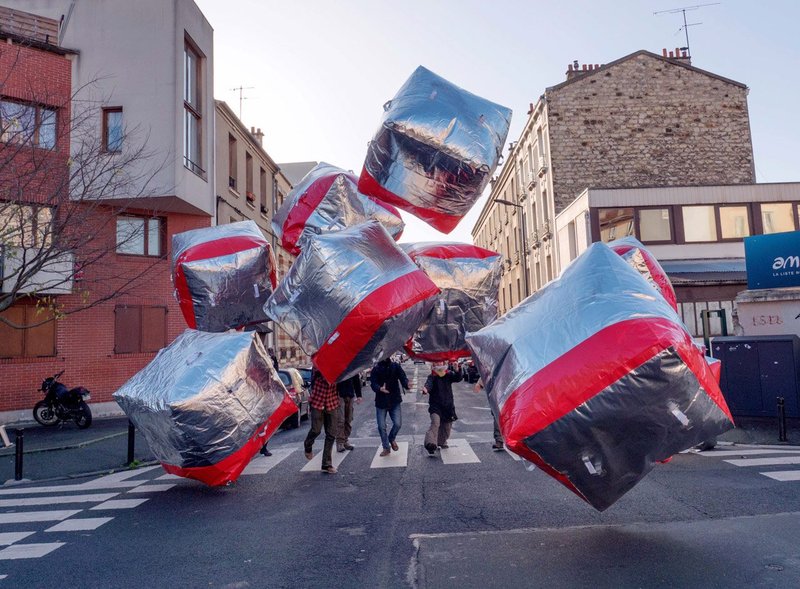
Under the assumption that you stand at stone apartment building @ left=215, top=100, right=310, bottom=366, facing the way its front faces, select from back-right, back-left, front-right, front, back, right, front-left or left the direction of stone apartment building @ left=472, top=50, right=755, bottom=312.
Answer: front

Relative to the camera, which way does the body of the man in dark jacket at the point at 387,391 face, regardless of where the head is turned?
toward the camera

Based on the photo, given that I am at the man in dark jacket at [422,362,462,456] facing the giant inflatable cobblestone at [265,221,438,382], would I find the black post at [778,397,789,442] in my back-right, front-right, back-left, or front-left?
back-left

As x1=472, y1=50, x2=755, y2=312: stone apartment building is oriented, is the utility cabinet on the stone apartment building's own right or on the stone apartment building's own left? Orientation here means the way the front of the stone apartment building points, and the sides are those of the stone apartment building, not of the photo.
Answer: on the stone apartment building's own left

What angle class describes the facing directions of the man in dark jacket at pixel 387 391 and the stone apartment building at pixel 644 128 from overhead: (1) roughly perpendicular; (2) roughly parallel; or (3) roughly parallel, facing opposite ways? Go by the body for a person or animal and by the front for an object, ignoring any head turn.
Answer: roughly perpendicular

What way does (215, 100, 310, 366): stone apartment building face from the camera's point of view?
to the viewer's right

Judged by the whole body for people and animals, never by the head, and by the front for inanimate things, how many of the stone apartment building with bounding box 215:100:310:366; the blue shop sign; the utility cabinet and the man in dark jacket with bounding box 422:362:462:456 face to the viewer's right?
1

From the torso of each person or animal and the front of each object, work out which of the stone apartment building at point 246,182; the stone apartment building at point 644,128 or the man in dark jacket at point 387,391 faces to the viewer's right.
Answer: the stone apartment building at point 246,182

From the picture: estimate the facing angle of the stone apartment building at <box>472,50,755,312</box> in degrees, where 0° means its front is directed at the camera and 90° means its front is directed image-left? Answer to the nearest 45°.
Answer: approximately 90°

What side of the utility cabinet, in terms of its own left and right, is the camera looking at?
front

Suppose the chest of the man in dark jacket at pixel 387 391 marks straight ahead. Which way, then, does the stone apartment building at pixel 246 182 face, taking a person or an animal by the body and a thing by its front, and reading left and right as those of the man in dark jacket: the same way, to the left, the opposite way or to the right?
to the left

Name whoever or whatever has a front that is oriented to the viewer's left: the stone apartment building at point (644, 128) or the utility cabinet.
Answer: the stone apartment building
